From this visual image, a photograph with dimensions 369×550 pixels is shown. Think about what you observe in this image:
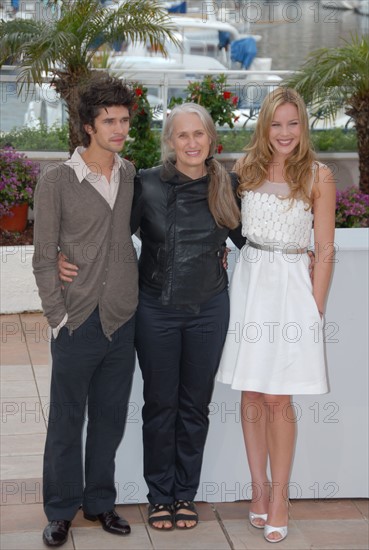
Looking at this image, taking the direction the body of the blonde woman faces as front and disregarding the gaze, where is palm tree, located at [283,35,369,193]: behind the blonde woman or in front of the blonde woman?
behind

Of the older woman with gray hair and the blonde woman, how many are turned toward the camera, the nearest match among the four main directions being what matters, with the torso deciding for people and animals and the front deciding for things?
2

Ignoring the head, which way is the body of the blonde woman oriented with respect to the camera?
toward the camera

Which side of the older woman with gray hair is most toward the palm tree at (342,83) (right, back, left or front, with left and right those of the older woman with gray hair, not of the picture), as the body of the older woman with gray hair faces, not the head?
back

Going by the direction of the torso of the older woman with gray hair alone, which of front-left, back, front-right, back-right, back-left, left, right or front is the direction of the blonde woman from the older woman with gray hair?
left

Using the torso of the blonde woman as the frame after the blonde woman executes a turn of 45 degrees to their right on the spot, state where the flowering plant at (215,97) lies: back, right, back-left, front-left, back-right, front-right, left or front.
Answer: back-right

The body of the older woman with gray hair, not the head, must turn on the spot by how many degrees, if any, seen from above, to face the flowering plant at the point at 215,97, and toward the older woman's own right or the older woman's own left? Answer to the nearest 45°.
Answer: approximately 180°

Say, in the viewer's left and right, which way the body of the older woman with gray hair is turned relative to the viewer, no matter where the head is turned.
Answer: facing the viewer

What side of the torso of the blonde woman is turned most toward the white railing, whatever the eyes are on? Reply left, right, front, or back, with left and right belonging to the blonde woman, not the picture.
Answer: back

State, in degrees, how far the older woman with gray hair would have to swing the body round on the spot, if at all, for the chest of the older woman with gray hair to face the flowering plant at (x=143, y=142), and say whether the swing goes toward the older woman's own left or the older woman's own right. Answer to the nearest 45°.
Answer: approximately 180°

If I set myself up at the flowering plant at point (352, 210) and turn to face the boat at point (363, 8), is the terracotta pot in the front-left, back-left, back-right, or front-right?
back-left

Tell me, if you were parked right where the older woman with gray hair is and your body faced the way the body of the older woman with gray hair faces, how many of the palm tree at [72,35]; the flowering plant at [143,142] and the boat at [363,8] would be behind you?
3

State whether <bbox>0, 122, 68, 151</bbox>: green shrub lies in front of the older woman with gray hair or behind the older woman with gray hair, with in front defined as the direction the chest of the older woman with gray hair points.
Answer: behind
